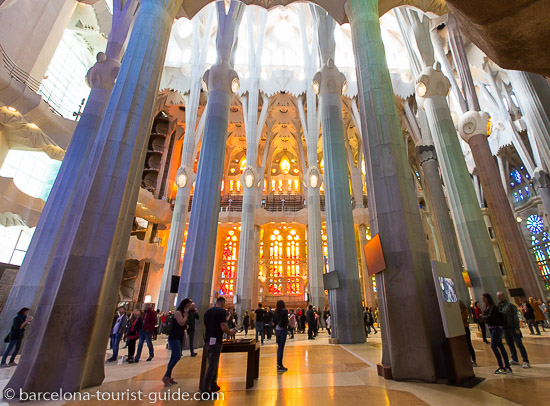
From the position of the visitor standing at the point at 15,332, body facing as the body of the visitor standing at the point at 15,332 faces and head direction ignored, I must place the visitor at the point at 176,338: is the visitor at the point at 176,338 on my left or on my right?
on my right

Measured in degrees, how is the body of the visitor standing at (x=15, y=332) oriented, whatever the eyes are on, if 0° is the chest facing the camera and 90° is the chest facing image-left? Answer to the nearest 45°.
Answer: approximately 270°
